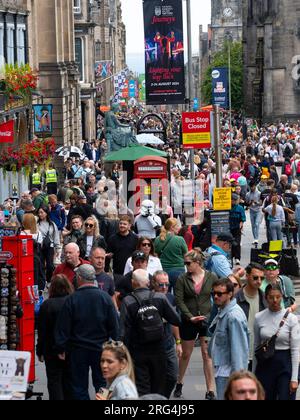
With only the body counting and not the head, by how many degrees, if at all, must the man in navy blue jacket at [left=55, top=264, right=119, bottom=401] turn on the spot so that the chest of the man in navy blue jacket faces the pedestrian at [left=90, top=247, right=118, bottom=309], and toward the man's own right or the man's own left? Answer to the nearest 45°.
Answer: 0° — they already face them

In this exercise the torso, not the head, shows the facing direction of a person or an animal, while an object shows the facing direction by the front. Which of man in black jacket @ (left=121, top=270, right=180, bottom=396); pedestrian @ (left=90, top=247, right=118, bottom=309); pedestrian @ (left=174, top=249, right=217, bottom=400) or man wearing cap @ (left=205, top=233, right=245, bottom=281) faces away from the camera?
the man in black jacket

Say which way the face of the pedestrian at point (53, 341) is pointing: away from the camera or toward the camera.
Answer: away from the camera

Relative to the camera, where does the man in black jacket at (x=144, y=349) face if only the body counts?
away from the camera

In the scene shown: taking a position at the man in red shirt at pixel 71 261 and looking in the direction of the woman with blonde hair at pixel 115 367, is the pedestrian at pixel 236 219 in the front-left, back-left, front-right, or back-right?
back-left

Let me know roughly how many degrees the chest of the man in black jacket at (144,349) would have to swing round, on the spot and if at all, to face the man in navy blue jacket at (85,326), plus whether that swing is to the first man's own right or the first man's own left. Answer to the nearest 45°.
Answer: approximately 90° to the first man's own left

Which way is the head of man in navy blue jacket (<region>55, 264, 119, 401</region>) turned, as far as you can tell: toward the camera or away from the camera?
away from the camera

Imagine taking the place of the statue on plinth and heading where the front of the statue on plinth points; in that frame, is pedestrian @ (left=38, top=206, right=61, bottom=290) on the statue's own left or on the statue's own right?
on the statue's own right

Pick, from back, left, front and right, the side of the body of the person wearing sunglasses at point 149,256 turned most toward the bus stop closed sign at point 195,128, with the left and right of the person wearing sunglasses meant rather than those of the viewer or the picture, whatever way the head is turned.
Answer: back
